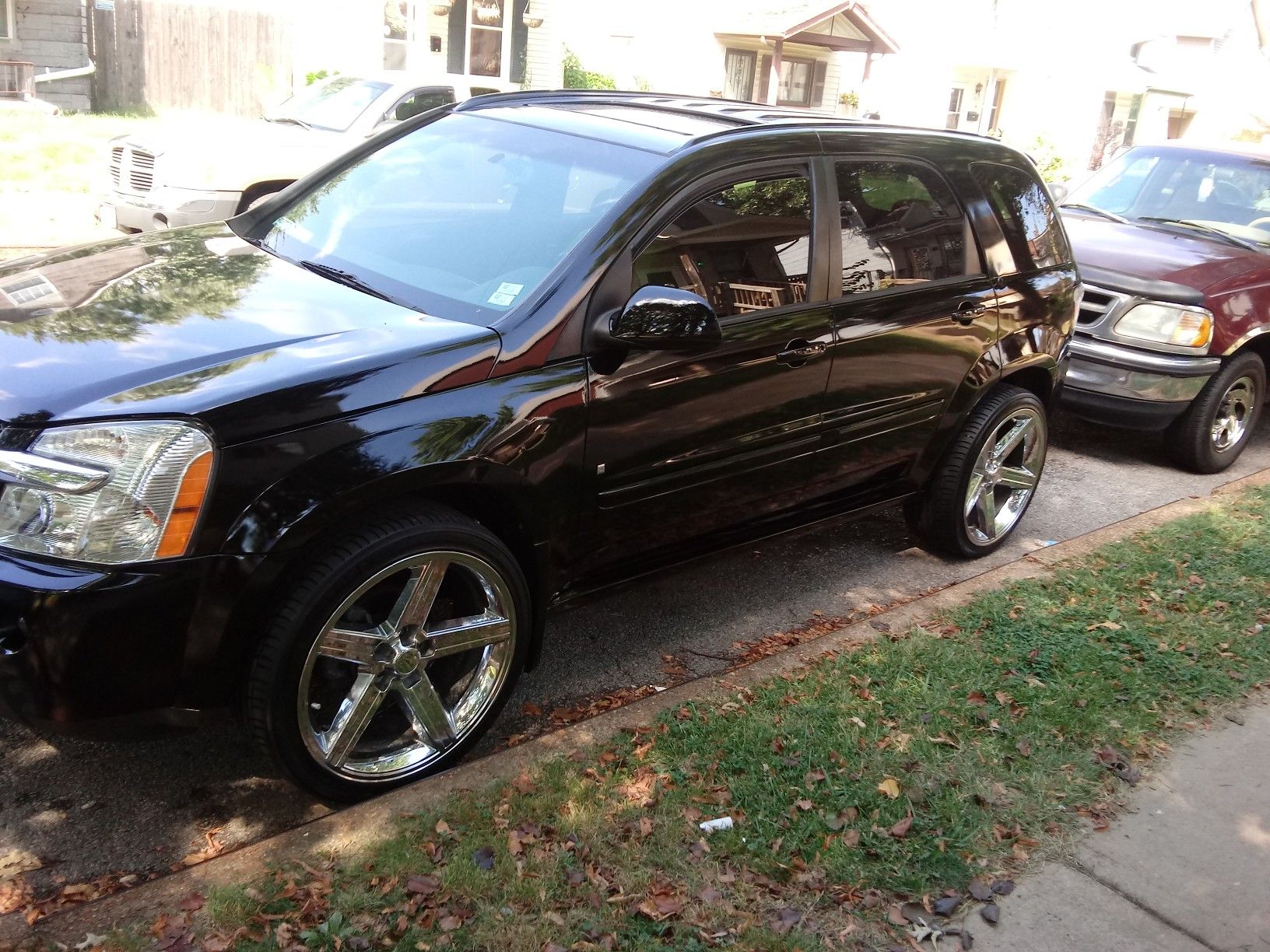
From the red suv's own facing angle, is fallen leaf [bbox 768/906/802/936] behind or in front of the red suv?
in front

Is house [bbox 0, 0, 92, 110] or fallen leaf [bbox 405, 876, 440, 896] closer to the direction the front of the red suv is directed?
the fallen leaf

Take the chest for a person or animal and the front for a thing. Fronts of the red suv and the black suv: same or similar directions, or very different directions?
same or similar directions

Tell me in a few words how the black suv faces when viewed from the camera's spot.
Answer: facing the viewer and to the left of the viewer

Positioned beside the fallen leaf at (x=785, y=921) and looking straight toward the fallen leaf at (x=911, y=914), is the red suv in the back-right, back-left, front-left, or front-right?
front-left

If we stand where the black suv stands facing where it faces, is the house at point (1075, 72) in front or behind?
behind

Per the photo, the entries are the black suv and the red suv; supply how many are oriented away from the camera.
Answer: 0

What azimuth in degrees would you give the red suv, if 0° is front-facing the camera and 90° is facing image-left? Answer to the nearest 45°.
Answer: approximately 45°

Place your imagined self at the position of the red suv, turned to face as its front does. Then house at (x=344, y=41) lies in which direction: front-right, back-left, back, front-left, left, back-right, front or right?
right
